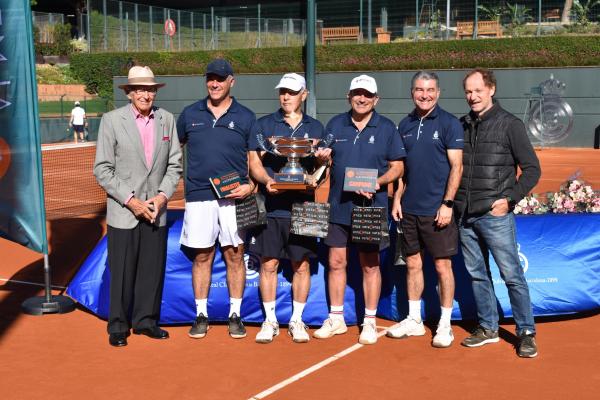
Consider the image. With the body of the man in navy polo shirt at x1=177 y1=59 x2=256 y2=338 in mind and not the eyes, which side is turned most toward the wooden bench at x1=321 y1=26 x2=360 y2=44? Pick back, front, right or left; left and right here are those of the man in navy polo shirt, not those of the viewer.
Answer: back

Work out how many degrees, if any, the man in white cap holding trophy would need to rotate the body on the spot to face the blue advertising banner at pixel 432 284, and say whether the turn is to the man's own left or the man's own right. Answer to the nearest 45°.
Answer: approximately 90° to the man's own left

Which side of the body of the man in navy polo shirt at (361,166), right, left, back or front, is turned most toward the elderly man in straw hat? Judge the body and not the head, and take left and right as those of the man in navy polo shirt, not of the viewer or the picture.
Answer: right

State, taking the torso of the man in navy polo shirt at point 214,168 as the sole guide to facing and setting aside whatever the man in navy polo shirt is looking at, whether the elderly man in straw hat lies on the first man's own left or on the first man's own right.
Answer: on the first man's own right

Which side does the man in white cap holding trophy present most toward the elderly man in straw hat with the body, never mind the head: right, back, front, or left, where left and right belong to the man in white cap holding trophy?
right

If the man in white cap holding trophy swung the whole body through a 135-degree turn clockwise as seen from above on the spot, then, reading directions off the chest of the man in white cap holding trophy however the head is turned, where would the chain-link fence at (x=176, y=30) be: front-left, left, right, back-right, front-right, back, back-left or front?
front-right

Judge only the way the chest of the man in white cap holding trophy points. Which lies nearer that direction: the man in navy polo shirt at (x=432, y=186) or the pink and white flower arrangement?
the man in navy polo shirt
